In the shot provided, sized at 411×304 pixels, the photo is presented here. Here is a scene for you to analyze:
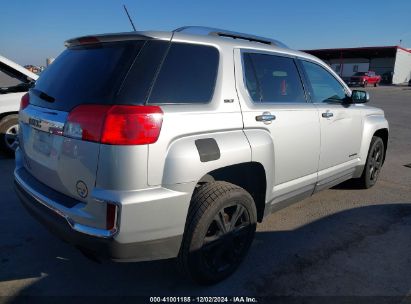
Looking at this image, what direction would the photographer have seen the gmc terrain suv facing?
facing away from the viewer and to the right of the viewer

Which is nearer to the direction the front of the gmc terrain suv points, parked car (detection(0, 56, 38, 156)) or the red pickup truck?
the red pickup truck

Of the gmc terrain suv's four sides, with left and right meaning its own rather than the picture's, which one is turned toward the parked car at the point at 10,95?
left

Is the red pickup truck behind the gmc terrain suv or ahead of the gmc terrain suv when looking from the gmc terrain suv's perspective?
ahead
